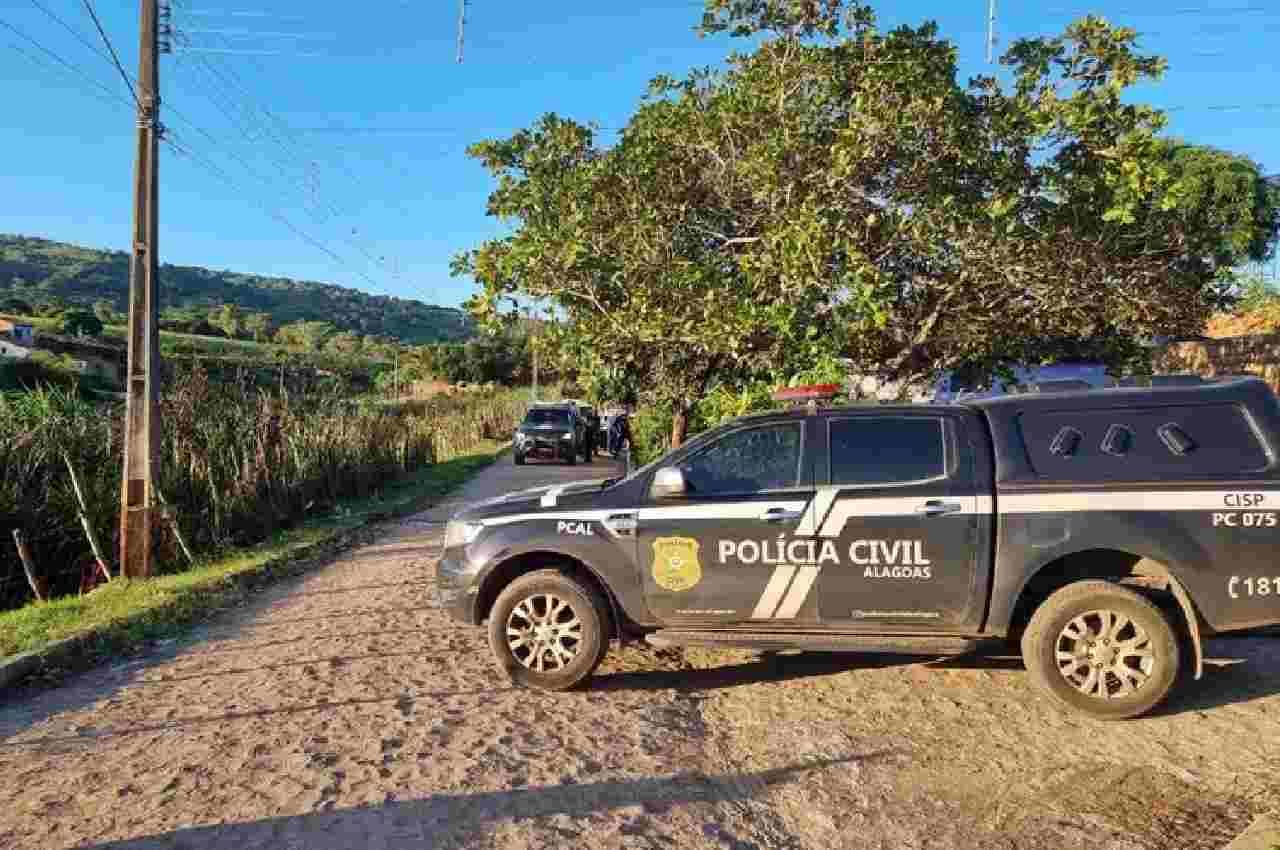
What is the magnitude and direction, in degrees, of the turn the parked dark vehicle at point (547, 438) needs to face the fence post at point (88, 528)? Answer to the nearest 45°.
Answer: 0° — it already faces it

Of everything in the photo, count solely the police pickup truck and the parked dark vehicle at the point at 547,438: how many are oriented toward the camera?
1

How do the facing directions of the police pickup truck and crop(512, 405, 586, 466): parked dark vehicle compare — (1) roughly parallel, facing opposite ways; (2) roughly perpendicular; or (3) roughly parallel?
roughly perpendicular

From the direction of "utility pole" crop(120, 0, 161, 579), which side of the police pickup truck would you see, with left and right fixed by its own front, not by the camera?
front

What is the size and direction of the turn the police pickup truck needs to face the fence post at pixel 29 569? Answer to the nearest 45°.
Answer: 0° — it already faces it

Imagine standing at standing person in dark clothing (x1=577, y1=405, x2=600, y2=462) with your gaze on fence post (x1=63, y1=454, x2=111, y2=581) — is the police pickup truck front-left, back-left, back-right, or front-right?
front-left

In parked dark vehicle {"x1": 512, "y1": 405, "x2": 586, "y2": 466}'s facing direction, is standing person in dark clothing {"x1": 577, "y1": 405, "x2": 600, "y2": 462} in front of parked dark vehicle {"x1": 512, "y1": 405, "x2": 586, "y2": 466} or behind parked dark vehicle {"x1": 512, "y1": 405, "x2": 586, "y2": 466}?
behind

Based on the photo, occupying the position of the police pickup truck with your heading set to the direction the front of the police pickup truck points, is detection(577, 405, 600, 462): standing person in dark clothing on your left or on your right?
on your right

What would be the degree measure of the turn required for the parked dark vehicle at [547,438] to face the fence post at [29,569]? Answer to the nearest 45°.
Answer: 0° — it already faces it

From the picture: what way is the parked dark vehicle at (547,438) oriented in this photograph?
toward the camera

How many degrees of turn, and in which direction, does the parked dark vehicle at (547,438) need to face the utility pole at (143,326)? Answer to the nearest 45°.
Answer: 0° — it already faces it

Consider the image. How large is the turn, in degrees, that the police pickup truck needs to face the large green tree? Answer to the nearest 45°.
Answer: approximately 90° to its right

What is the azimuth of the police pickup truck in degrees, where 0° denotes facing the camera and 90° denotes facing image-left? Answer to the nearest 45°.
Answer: approximately 90°
